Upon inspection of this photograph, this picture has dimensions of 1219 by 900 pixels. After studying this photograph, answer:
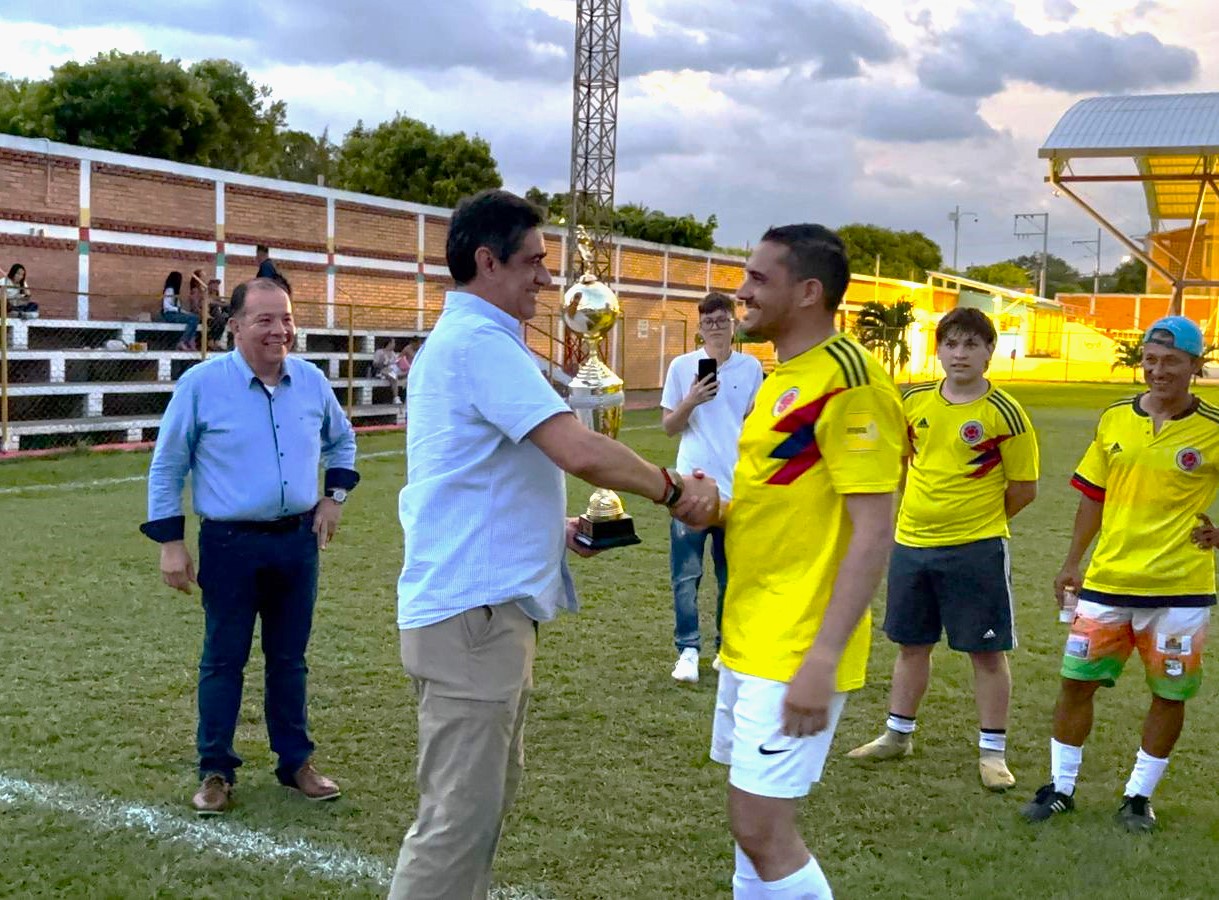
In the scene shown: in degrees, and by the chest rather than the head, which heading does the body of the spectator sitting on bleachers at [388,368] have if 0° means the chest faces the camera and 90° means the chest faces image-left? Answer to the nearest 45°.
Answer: approximately 315°

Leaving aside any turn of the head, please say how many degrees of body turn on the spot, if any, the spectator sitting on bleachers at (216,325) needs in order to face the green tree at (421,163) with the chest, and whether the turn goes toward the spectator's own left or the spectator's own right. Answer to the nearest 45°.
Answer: approximately 135° to the spectator's own left

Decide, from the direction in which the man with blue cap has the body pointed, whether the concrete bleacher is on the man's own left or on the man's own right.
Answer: on the man's own right

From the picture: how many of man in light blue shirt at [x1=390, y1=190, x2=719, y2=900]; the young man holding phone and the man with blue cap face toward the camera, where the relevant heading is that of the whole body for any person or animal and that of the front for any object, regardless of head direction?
2

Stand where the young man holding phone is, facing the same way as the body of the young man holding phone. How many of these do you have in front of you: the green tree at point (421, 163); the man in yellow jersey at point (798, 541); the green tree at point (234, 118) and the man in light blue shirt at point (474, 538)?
2

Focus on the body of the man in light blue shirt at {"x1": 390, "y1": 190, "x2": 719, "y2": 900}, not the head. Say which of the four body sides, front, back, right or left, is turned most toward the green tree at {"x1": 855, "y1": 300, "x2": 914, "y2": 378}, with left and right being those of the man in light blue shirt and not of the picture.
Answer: left

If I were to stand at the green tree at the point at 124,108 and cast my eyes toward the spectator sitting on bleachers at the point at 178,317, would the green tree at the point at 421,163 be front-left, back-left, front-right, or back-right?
back-left

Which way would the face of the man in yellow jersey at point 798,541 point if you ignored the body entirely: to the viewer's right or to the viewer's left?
to the viewer's left

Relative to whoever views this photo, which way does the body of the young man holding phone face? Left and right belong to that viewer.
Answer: facing the viewer

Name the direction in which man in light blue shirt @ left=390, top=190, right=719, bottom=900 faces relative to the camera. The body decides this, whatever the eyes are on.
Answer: to the viewer's right

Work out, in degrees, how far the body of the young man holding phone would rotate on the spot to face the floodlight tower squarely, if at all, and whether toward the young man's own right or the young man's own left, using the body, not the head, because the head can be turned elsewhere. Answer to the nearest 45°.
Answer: approximately 180°

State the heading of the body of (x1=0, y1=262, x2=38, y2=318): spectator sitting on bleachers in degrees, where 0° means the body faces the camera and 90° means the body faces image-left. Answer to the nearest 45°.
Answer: approximately 315°

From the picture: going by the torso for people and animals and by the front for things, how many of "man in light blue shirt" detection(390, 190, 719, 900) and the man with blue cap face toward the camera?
1
